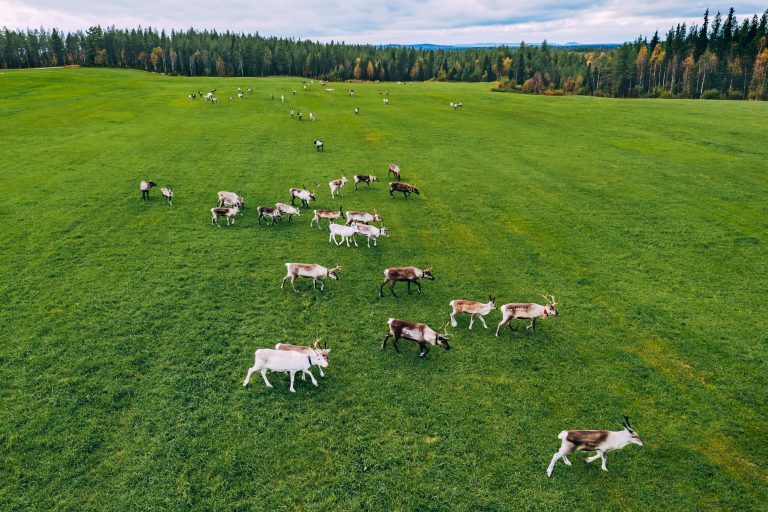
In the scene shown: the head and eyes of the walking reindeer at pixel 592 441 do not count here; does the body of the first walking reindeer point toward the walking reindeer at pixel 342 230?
no

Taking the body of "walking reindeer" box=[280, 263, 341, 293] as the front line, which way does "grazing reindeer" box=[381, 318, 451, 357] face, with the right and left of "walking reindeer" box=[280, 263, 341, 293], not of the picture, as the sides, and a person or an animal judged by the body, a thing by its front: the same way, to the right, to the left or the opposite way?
the same way

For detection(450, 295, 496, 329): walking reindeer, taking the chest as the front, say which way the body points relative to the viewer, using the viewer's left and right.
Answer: facing to the right of the viewer

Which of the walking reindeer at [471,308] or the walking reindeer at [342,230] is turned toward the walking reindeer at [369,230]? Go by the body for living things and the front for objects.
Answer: the walking reindeer at [342,230]

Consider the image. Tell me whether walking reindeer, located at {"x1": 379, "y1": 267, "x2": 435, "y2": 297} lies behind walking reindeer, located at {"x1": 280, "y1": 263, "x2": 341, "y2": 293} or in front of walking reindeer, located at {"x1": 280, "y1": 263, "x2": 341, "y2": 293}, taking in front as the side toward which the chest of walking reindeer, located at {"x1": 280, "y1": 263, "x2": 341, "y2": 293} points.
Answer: in front

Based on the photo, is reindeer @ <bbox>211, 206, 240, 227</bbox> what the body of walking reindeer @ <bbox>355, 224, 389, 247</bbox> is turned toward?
no

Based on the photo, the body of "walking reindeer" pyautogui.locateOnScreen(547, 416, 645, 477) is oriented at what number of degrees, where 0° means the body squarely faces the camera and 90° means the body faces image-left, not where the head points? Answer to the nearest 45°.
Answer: approximately 270°

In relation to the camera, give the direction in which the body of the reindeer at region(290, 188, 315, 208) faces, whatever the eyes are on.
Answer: to the viewer's right

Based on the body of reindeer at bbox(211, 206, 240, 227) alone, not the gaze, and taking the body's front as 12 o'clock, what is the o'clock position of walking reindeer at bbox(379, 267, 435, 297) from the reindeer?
The walking reindeer is roughly at 2 o'clock from the reindeer.

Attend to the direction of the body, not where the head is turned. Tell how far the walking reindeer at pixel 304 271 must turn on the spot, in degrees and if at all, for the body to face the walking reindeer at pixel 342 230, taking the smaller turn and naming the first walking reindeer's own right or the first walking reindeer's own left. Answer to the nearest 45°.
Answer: approximately 90° to the first walking reindeer's own left

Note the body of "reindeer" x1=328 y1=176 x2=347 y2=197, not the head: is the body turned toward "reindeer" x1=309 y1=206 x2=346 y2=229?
no

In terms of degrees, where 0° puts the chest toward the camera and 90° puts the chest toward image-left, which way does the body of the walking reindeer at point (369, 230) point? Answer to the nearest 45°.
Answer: approximately 270°

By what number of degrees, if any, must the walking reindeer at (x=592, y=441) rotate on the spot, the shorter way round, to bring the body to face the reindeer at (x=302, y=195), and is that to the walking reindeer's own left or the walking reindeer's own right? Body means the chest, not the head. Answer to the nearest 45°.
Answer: approximately 135° to the walking reindeer's own left

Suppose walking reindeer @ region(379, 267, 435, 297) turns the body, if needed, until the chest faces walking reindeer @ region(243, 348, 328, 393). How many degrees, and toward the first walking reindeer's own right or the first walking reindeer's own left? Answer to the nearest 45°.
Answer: approximately 135° to the first walking reindeer's own right

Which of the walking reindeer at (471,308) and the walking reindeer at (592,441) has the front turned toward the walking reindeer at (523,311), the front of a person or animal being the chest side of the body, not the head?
the walking reindeer at (471,308)

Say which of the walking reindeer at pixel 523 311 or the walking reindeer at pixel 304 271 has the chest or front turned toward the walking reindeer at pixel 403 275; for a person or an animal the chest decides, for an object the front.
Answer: the walking reindeer at pixel 304 271
